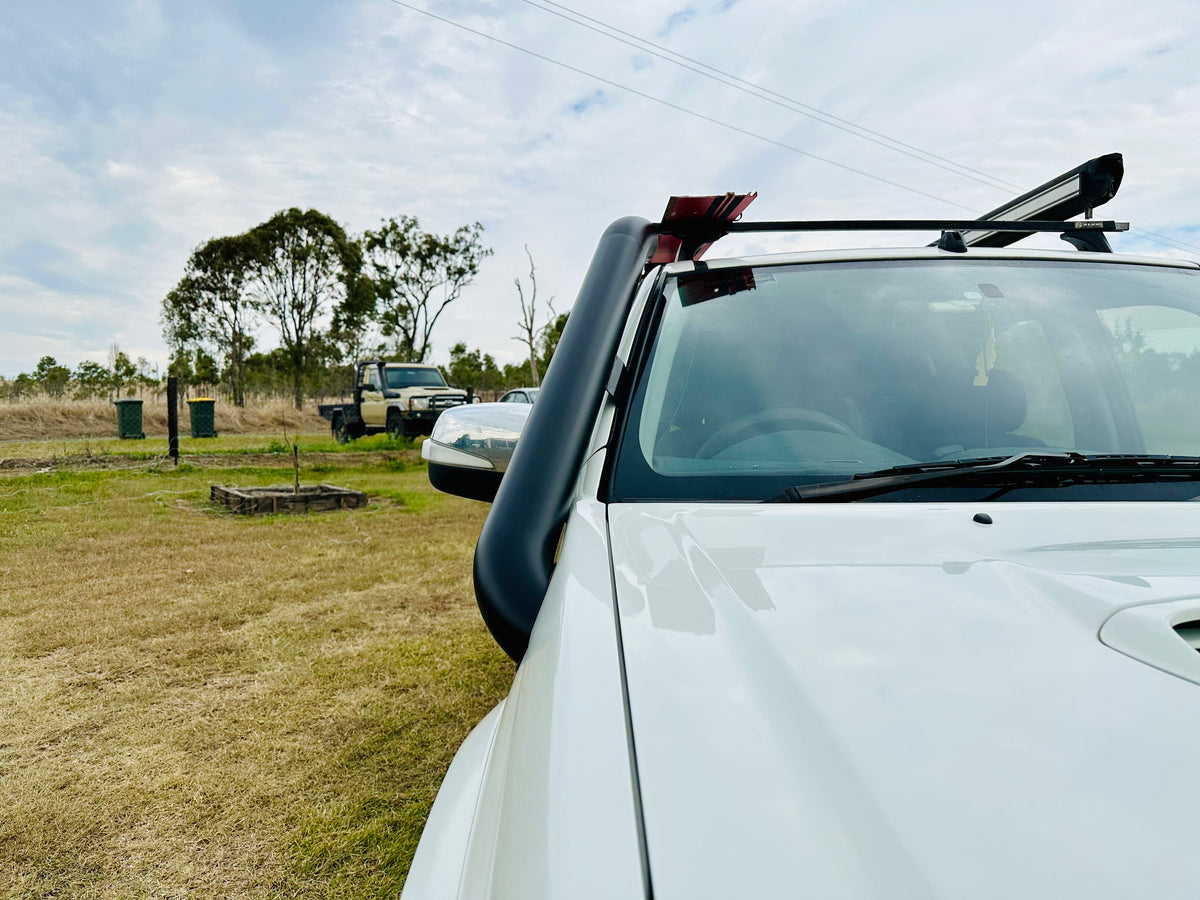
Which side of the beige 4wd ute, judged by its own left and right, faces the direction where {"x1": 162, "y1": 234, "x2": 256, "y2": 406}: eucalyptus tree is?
back

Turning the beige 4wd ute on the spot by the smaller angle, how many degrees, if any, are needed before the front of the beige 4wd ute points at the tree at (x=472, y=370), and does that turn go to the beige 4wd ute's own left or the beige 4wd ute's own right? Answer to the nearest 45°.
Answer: approximately 135° to the beige 4wd ute's own left

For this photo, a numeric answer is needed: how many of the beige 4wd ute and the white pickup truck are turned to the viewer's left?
0

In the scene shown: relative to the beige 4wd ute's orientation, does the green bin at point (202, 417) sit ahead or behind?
behind

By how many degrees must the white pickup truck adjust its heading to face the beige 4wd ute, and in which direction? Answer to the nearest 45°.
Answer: approximately 135° to its right

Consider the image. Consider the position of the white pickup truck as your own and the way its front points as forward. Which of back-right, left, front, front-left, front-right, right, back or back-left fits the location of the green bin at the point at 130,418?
back-right

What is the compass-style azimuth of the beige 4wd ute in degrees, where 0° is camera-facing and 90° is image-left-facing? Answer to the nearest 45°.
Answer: approximately 315°

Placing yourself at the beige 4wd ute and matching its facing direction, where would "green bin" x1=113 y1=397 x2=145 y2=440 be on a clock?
The green bin is roughly at 5 o'clock from the beige 4wd ute.

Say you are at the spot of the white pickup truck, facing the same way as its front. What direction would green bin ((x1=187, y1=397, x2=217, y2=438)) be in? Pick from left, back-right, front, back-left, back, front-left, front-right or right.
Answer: back-right

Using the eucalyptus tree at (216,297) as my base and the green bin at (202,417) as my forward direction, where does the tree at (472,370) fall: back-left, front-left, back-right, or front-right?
back-left

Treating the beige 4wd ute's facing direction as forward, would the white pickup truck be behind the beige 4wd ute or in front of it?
in front
